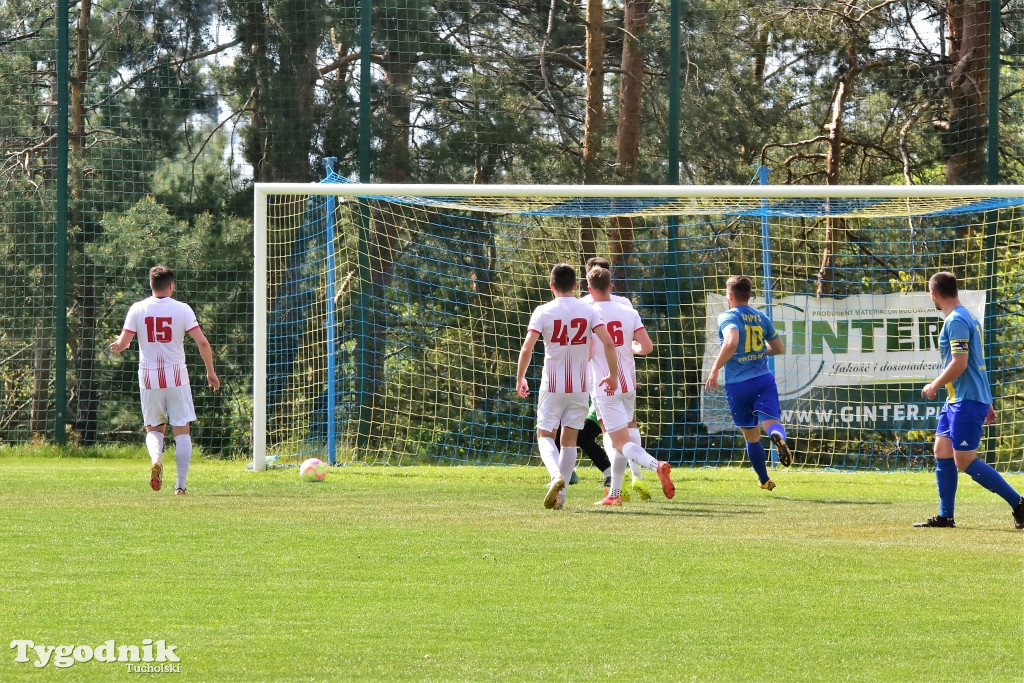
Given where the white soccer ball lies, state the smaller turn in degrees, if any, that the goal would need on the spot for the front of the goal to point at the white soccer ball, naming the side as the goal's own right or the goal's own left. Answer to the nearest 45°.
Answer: approximately 45° to the goal's own right

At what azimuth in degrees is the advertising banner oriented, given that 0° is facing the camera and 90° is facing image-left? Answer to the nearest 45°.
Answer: approximately 0°

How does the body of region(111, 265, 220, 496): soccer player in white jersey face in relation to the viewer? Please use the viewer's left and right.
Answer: facing away from the viewer

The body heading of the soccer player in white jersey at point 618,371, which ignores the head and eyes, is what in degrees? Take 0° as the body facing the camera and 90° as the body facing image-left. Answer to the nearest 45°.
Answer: approximately 135°

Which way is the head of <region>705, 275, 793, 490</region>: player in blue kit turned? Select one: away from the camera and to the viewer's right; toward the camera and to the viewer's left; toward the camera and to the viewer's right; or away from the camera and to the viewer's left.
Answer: away from the camera and to the viewer's left

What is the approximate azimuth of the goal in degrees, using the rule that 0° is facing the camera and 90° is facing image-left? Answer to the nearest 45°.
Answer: approximately 0°

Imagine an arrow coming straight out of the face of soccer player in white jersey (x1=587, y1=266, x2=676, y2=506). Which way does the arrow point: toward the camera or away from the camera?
away from the camera

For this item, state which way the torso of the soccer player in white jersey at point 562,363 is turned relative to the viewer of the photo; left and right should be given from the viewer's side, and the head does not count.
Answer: facing away from the viewer

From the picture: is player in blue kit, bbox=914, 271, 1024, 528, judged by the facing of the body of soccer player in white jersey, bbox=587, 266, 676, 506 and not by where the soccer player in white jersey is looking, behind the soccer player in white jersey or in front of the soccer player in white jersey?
behind
